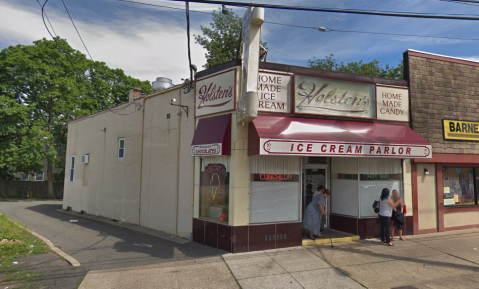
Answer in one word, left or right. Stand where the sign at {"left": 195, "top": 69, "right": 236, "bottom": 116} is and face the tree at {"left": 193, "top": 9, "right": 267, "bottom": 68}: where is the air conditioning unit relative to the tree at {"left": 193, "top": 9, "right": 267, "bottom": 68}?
left

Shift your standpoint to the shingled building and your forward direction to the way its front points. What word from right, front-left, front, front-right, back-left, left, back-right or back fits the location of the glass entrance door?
right

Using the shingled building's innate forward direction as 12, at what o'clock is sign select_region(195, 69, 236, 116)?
The sign is roughly at 3 o'clock from the shingled building.

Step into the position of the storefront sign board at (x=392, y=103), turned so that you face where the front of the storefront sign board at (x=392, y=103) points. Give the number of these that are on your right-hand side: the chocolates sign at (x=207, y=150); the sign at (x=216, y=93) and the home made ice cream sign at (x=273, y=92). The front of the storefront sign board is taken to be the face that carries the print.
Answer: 3

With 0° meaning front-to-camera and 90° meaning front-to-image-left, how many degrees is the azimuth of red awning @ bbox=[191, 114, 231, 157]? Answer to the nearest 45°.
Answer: approximately 45°

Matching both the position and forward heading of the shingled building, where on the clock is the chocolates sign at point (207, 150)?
The chocolates sign is roughly at 3 o'clock from the shingled building.

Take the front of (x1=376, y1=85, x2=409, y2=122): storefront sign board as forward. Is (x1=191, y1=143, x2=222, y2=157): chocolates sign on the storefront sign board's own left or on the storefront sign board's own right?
on the storefront sign board's own right

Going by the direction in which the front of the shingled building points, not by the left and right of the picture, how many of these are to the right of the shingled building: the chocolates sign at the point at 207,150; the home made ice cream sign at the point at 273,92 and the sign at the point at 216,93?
3
